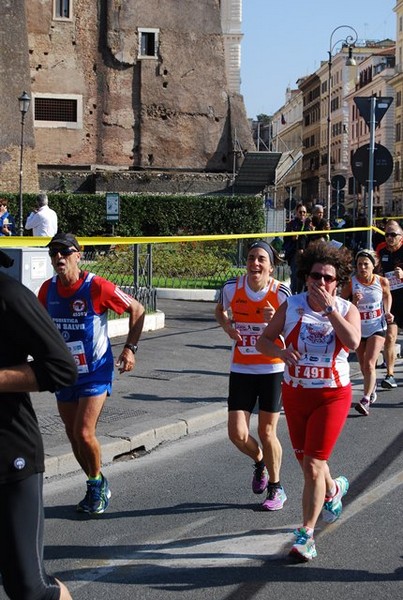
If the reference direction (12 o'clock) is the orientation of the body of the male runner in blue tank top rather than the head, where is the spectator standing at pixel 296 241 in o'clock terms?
The spectator standing is roughly at 5 o'clock from the male runner in blue tank top.

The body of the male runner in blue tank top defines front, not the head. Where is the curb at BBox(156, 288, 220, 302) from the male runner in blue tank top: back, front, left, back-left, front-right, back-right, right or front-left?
back-right

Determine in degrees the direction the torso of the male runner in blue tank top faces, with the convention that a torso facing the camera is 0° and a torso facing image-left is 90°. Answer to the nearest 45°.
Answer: approximately 45°

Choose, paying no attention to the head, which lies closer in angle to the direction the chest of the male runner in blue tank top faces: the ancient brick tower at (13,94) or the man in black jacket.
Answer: the man in black jacket

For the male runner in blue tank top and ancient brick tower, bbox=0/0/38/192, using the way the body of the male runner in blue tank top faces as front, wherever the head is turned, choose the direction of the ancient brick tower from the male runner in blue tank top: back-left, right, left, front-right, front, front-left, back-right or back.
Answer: back-right

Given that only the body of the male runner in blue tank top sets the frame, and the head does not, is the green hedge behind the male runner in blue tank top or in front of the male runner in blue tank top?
behind

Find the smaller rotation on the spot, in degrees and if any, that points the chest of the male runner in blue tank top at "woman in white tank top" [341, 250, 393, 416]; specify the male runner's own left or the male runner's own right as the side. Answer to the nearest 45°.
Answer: approximately 180°

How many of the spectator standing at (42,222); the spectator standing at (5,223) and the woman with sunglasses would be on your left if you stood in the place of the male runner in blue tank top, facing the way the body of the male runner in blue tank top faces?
1

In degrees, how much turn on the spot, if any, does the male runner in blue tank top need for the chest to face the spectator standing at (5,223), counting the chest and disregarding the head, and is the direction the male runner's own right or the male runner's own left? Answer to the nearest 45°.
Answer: approximately 135° to the male runner's own right

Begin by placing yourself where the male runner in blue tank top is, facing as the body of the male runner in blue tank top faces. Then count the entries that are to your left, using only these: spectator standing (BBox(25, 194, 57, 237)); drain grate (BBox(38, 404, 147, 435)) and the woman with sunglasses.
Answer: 1

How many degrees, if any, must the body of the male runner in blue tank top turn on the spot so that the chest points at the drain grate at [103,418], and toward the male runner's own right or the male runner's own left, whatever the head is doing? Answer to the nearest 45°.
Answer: approximately 135° to the male runner's own right

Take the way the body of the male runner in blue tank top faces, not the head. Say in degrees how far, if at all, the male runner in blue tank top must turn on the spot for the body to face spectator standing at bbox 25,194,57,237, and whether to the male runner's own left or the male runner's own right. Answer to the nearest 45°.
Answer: approximately 135° to the male runner's own right

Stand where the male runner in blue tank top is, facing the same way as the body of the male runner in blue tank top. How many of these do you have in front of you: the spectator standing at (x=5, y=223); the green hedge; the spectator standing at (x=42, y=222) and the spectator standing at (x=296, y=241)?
0

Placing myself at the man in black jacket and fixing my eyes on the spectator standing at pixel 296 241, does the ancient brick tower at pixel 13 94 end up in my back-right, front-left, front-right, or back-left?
front-left

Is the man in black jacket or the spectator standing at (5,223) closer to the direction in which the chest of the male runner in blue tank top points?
the man in black jacket

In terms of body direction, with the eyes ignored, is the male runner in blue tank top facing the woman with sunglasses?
no

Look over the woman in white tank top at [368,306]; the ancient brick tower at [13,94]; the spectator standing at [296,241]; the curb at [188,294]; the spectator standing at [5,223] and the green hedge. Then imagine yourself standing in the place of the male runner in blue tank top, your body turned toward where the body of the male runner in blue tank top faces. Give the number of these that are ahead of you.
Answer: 0
